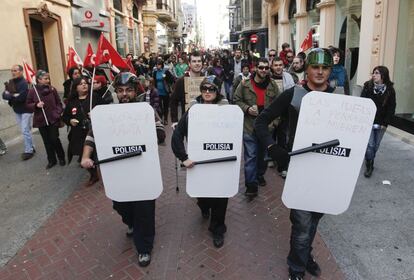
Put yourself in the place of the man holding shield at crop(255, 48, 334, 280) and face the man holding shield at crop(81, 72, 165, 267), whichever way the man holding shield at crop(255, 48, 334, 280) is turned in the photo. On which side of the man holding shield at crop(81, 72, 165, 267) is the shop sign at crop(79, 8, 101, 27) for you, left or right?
right

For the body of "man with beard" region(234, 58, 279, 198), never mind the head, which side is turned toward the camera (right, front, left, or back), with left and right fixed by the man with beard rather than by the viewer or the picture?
front

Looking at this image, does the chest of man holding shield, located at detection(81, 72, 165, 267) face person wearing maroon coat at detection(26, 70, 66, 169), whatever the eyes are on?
no

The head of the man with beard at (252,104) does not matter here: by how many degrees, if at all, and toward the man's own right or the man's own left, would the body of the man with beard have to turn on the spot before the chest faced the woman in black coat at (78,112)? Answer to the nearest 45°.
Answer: approximately 90° to the man's own right

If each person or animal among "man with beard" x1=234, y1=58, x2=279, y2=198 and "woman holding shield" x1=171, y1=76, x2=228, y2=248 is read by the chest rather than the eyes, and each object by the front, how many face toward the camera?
2

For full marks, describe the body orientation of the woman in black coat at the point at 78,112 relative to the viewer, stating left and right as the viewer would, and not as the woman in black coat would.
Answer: facing the viewer and to the right of the viewer

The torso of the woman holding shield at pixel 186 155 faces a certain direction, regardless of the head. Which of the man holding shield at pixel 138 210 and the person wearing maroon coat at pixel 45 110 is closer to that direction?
the man holding shield

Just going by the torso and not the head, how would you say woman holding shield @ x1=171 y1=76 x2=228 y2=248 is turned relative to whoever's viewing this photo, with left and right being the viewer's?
facing the viewer

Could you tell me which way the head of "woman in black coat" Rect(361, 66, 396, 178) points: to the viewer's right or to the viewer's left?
to the viewer's left

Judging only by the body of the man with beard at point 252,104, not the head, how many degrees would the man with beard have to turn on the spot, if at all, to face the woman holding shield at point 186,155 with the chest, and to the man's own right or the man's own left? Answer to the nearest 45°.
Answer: approximately 45° to the man's own right

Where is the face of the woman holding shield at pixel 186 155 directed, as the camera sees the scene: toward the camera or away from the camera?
toward the camera

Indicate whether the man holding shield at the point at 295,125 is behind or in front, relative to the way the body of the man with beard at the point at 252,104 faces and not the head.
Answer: in front

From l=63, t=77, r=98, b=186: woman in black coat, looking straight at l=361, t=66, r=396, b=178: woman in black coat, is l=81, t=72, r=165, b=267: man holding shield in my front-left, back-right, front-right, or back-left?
front-right

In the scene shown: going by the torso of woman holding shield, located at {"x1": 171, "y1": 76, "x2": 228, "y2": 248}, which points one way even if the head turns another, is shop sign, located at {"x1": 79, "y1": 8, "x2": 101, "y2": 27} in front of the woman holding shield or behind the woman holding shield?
behind

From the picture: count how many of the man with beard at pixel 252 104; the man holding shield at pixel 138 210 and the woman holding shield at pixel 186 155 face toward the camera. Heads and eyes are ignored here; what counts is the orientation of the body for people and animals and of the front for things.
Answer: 3

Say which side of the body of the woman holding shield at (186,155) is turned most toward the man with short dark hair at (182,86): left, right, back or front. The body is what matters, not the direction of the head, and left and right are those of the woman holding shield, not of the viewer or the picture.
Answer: back
